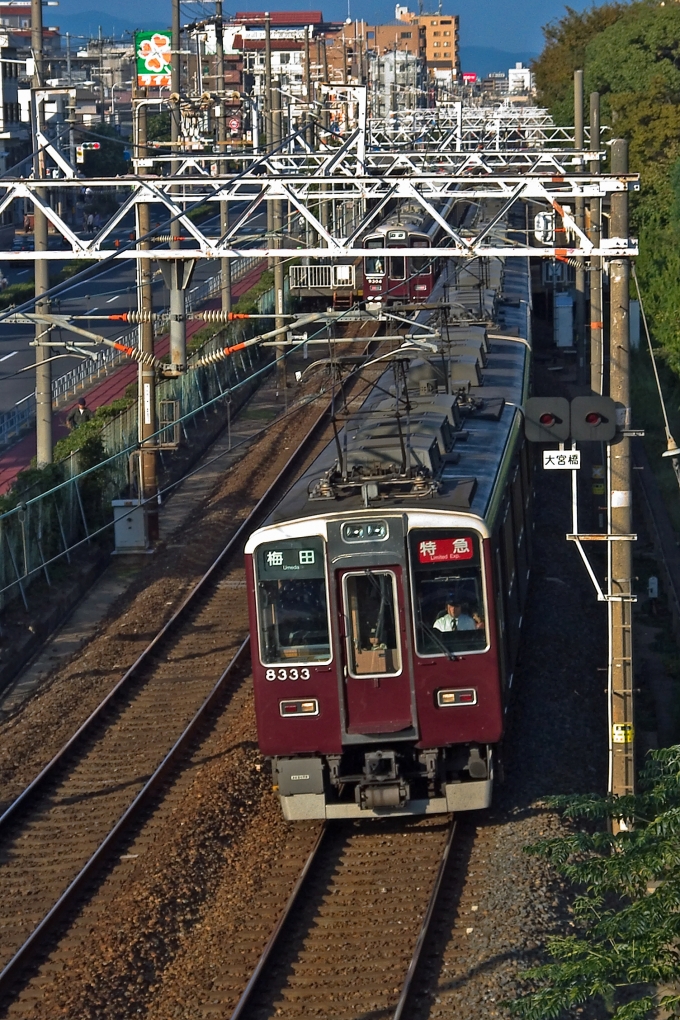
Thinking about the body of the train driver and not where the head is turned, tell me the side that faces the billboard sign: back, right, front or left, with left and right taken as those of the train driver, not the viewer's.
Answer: back

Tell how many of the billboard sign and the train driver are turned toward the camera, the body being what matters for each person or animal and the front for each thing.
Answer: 2

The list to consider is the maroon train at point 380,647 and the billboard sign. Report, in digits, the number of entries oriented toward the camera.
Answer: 2

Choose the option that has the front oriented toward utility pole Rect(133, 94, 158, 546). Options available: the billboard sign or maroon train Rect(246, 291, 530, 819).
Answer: the billboard sign

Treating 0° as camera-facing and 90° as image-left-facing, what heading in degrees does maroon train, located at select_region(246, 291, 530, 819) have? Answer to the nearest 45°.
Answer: approximately 0°

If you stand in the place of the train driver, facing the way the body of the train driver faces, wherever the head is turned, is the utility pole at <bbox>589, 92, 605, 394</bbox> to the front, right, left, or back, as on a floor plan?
back
